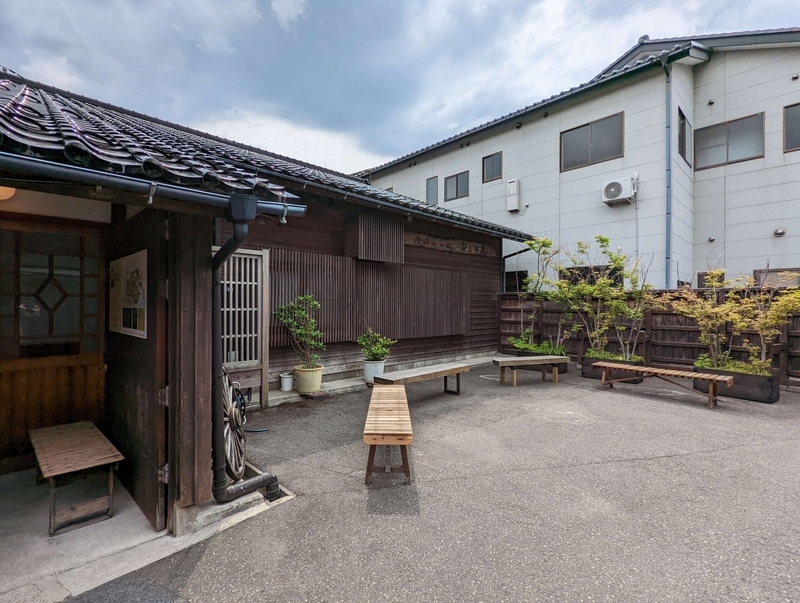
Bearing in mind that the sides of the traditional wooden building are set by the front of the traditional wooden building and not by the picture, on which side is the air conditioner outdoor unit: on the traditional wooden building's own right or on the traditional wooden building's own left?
on the traditional wooden building's own left

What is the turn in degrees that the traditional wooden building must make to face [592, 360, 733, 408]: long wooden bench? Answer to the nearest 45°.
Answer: approximately 45° to its left

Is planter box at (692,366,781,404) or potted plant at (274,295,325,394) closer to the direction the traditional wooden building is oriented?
the planter box

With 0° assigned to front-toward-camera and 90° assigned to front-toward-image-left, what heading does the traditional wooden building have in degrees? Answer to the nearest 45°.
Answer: approximately 315°

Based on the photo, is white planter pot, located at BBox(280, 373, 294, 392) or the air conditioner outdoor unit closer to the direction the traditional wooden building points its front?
the white planter pot

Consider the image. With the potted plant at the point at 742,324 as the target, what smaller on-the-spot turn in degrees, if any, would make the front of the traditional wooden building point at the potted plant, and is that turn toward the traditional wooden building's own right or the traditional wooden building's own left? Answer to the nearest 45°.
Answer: approximately 45° to the traditional wooden building's own left
